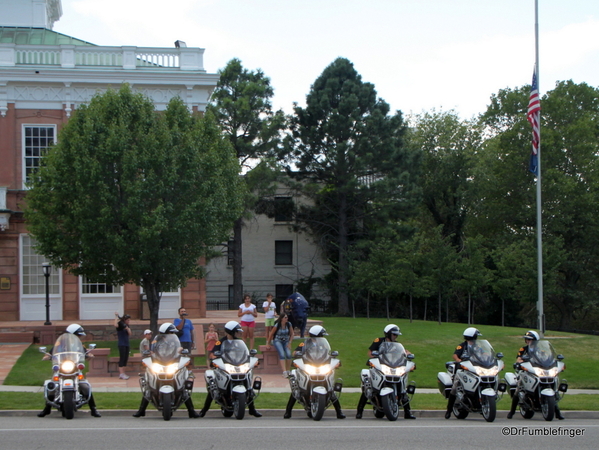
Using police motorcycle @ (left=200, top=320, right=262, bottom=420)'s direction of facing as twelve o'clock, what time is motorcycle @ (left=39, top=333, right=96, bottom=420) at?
The motorcycle is roughly at 3 o'clock from the police motorcycle.

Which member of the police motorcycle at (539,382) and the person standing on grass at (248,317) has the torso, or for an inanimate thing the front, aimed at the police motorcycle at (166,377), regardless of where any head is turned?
the person standing on grass

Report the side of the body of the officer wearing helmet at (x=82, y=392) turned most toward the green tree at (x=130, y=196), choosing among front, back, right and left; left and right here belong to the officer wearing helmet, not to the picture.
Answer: back

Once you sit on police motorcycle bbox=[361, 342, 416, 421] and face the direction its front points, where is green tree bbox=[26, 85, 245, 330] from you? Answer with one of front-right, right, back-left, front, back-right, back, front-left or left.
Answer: back-right

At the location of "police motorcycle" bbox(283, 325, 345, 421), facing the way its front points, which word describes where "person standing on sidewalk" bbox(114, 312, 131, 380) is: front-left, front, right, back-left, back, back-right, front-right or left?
back-right

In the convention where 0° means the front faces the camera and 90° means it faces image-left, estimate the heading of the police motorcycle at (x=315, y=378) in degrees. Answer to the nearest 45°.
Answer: approximately 0°

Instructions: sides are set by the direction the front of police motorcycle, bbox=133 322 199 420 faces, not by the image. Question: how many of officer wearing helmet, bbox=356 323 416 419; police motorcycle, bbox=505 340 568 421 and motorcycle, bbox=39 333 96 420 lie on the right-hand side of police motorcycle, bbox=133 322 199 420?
1

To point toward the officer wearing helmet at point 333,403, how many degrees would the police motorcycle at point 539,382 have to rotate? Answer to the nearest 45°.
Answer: approximately 135° to its right

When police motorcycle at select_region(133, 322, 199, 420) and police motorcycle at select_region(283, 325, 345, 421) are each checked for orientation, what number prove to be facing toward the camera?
2

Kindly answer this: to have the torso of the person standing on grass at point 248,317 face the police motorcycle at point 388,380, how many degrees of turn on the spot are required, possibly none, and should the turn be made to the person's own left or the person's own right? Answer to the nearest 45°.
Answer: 0° — they already face it

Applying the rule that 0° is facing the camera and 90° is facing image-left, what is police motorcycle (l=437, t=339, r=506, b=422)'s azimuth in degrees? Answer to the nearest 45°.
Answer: approximately 315°

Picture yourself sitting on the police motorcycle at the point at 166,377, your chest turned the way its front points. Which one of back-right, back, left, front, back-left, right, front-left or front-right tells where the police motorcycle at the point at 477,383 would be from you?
left
